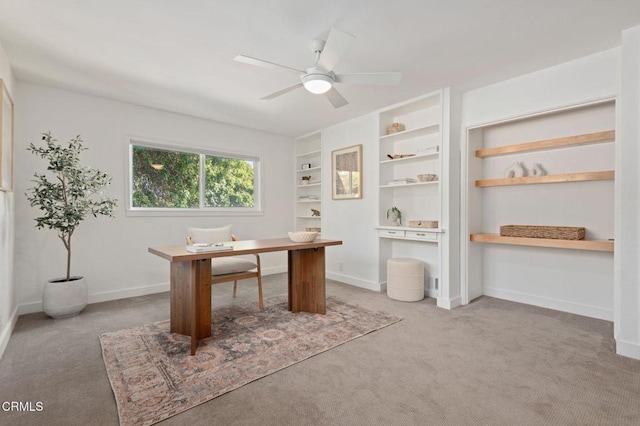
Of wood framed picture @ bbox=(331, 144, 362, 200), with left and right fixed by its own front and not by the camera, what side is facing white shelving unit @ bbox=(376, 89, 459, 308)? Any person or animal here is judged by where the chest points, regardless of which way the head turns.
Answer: left

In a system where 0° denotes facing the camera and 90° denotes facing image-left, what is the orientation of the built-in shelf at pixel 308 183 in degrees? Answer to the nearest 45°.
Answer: approximately 45°

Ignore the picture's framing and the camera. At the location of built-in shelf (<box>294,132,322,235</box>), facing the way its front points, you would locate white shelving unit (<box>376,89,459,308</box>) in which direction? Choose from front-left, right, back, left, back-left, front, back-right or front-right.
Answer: left

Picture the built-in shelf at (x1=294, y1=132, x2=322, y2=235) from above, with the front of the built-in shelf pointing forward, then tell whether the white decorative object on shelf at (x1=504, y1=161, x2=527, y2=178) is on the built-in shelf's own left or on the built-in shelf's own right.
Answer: on the built-in shelf's own left

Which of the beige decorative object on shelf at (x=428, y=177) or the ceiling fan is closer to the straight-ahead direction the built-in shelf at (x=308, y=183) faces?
the ceiling fan

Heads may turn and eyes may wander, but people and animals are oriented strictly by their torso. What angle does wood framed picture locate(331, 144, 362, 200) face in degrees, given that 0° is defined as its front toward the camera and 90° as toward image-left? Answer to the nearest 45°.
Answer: approximately 45°

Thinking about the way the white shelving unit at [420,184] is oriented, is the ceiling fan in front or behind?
in front

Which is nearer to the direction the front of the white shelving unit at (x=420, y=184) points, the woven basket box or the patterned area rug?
the patterned area rug

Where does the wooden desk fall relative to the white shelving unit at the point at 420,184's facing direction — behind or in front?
in front

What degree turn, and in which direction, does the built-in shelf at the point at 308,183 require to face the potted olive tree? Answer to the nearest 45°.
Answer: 0° — it already faces it
